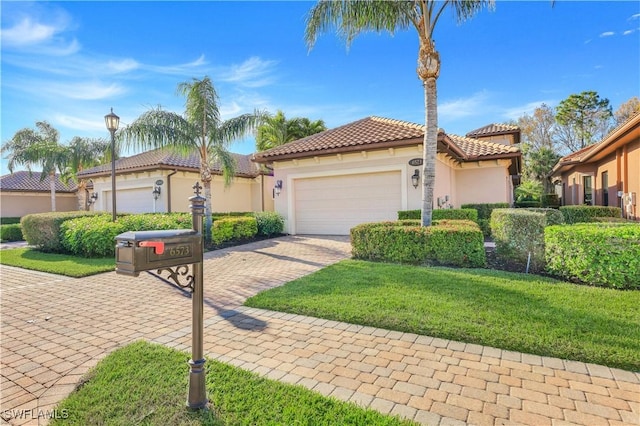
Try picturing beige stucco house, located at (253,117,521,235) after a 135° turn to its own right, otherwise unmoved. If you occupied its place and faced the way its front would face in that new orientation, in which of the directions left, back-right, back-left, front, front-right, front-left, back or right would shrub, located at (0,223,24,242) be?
left

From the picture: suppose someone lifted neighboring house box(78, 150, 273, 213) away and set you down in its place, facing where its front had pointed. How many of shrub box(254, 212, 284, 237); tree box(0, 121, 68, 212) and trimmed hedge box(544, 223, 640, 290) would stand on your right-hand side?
1

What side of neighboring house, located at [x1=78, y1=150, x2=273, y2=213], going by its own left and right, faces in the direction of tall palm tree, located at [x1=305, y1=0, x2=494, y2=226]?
left

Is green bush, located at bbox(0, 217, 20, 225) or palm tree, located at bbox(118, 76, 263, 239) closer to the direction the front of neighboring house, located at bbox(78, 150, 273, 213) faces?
the palm tree

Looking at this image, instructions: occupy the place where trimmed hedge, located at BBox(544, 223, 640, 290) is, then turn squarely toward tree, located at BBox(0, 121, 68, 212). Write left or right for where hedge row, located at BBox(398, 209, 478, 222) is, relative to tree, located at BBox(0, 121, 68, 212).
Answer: right

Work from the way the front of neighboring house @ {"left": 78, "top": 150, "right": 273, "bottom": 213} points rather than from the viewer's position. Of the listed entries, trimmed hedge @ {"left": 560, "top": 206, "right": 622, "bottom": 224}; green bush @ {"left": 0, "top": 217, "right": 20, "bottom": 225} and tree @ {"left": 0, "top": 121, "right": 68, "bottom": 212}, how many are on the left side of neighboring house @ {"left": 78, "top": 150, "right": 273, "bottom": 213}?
1

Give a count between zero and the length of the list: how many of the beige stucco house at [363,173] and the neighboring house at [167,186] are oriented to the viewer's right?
0

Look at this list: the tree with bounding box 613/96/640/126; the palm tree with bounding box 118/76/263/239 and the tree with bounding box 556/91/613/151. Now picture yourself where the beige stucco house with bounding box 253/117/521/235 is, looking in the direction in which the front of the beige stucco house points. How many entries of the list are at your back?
2

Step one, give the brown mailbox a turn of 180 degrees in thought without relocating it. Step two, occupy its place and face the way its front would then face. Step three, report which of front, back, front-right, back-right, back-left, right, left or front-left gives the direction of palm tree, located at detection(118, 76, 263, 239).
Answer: front-left

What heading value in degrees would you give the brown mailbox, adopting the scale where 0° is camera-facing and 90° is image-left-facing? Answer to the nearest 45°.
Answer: approximately 45°

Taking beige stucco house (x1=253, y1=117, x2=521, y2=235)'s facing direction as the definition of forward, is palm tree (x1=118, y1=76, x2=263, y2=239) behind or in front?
in front

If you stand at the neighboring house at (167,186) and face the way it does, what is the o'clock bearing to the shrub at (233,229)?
The shrub is roughly at 10 o'clock from the neighboring house.

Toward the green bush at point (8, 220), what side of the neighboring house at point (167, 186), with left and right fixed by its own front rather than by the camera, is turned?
right
